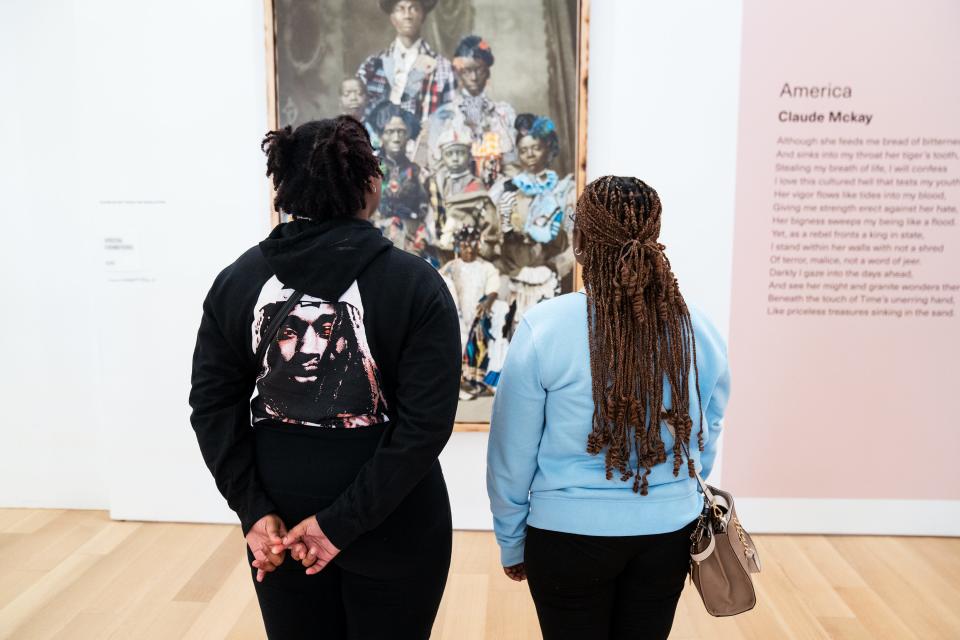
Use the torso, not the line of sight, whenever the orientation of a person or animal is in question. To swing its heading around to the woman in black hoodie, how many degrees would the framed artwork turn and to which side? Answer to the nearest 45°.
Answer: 0° — it already faces them

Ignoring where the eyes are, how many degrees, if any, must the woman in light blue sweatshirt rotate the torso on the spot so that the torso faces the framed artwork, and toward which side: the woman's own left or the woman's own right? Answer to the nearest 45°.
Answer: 0° — they already face it

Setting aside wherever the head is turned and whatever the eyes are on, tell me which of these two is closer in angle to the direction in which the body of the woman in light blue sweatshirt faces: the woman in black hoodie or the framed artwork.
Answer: the framed artwork

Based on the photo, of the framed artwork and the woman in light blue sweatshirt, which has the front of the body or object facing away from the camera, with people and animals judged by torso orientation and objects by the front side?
the woman in light blue sweatshirt

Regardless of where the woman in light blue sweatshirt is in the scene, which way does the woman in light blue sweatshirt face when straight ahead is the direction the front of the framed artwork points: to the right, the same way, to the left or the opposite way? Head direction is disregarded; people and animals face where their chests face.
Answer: the opposite way

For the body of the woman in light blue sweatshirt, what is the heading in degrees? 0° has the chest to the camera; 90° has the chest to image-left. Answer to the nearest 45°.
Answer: approximately 180°

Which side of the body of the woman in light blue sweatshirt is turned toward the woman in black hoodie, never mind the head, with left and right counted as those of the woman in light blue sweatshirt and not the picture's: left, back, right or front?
left

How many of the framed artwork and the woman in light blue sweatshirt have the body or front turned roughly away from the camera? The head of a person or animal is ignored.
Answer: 1

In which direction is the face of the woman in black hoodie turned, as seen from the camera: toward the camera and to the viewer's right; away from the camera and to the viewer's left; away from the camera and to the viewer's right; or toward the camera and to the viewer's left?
away from the camera and to the viewer's right
